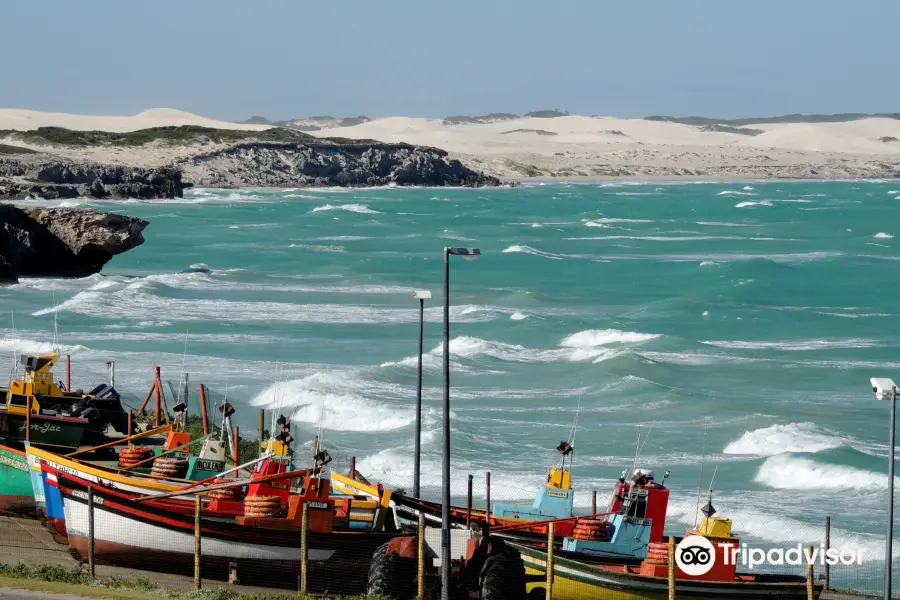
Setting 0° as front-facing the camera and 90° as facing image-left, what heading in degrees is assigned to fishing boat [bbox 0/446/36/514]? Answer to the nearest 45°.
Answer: approximately 90°

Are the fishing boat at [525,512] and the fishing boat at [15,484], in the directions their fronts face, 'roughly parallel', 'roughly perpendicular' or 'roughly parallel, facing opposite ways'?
roughly parallel

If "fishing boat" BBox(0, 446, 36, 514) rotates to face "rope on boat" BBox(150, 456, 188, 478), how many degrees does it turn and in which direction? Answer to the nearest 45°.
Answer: approximately 135° to its left

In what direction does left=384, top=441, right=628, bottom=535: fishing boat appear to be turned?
to the viewer's left

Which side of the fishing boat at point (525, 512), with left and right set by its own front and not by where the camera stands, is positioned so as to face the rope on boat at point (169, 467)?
front

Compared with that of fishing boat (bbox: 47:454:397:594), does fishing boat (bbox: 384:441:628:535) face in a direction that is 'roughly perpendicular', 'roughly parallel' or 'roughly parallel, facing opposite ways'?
roughly parallel

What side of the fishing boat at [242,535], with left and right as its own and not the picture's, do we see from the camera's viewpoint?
left

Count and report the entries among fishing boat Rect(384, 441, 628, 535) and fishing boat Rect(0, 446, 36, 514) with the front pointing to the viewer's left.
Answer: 2

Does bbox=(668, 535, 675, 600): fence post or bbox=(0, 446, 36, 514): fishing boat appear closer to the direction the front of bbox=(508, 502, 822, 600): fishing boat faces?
the fishing boat

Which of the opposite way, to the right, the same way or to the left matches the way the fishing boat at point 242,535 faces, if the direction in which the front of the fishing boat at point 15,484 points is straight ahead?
the same way

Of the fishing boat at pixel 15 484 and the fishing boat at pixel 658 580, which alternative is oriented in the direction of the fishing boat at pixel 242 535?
the fishing boat at pixel 658 580

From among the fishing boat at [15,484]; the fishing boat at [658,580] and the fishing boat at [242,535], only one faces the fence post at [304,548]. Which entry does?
the fishing boat at [658,580]

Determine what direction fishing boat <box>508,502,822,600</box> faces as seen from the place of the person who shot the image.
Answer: facing to the left of the viewer

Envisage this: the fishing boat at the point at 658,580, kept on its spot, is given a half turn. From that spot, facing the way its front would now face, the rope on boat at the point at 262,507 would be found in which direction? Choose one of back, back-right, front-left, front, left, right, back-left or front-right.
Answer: back

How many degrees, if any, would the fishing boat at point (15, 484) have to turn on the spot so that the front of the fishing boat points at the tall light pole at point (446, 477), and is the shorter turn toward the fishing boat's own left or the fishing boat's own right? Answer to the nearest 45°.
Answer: approximately 135° to the fishing boat's own left

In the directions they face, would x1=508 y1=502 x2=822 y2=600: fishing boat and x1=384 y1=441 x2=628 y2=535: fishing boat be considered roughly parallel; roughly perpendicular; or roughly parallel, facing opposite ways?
roughly parallel
